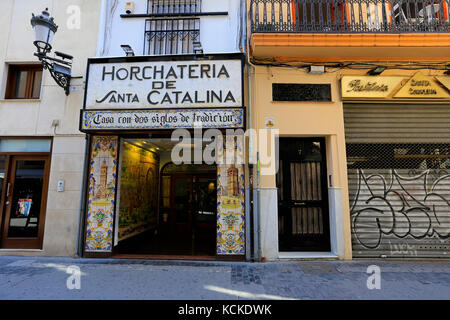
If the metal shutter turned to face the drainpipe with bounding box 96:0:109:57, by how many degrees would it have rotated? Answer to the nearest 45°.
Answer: approximately 45° to its right

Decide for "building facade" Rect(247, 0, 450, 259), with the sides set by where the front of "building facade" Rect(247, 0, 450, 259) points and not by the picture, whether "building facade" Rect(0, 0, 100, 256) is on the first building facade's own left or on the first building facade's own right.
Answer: on the first building facade's own right

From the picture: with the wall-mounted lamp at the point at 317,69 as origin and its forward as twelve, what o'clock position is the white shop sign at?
The white shop sign is roughly at 2 o'clock from the wall-mounted lamp.

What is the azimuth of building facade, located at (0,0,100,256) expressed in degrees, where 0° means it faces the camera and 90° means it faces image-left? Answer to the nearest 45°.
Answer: approximately 0°

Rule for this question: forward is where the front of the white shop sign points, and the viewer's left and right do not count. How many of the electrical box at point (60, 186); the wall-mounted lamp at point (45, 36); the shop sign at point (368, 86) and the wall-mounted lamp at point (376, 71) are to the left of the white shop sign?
2

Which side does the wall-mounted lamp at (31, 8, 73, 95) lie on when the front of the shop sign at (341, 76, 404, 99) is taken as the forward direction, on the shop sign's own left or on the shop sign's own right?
on the shop sign's own right

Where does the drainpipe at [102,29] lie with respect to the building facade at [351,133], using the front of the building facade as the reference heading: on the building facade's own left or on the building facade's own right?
on the building facade's own right
